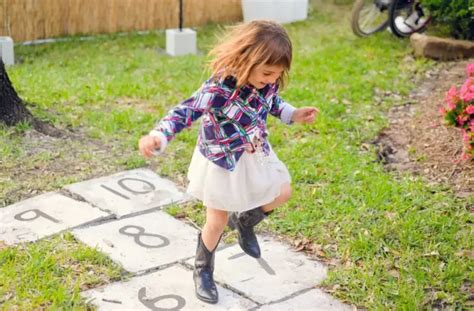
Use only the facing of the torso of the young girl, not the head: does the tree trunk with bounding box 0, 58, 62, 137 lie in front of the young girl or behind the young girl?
behind

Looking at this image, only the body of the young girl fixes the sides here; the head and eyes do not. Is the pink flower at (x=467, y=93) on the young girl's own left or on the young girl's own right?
on the young girl's own left

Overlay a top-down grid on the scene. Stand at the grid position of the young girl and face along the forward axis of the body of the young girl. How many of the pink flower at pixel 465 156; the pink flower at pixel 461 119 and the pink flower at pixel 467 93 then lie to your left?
3

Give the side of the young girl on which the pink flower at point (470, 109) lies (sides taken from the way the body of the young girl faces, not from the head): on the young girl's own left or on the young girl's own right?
on the young girl's own left

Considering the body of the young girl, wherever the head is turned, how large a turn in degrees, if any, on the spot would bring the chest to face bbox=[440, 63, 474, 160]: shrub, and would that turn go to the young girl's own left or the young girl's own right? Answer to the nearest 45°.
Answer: approximately 90° to the young girl's own left

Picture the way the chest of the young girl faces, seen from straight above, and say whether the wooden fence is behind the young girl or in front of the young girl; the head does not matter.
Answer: behind

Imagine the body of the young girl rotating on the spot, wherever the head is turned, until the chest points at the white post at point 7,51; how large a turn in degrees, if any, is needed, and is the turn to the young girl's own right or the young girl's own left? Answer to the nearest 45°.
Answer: approximately 180°

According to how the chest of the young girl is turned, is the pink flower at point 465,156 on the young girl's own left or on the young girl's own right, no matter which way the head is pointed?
on the young girl's own left

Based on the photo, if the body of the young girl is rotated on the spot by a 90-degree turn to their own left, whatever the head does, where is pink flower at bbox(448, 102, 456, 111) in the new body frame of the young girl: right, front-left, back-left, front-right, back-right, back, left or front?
front
